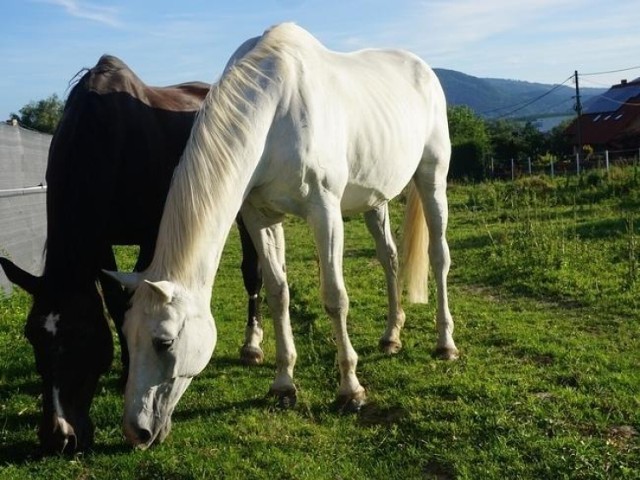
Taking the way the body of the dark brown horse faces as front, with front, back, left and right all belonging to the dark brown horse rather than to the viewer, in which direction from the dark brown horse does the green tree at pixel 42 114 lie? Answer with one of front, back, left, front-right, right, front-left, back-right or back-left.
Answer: back-right

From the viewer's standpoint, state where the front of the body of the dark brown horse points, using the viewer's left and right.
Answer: facing the viewer and to the left of the viewer

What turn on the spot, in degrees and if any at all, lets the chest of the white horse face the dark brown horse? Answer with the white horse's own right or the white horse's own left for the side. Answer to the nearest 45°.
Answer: approximately 45° to the white horse's own right

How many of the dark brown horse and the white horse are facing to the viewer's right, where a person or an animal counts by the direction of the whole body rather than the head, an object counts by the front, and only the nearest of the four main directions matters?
0

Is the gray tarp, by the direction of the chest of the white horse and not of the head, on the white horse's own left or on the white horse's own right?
on the white horse's own right

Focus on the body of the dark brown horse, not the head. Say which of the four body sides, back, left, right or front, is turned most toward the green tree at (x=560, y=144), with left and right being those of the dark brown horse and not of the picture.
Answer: back

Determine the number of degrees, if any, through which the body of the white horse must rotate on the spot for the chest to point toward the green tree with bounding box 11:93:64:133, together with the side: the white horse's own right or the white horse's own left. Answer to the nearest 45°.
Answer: approximately 135° to the white horse's own right

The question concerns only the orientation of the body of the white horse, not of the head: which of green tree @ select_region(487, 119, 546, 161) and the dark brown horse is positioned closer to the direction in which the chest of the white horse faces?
the dark brown horse

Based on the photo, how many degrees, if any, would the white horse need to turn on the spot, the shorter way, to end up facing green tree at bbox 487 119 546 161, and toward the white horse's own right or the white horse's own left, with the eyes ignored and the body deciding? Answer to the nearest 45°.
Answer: approximately 135° to the white horse's own right
